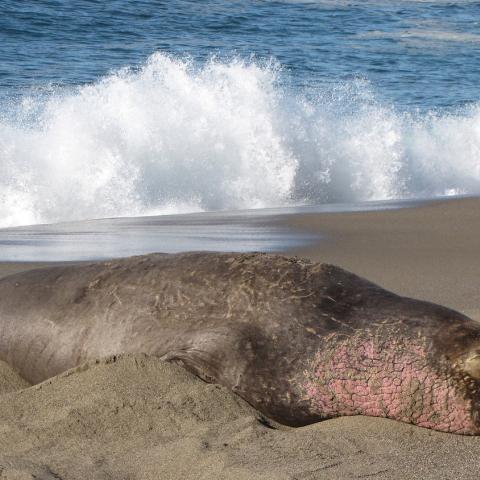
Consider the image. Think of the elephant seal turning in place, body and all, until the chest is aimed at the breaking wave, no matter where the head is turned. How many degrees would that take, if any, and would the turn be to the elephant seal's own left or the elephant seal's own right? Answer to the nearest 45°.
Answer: approximately 90° to the elephant seal's own left

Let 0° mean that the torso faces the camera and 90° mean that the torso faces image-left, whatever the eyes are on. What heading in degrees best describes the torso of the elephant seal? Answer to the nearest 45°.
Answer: approximately 270°
